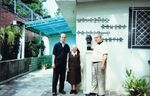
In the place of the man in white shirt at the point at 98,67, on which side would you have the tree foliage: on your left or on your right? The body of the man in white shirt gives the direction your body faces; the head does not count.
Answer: on your right

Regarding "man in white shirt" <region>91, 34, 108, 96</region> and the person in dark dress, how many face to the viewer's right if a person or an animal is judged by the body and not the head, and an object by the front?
0

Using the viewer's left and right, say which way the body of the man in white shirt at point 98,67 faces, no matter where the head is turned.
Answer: facing the viewer and to the left of the viewer

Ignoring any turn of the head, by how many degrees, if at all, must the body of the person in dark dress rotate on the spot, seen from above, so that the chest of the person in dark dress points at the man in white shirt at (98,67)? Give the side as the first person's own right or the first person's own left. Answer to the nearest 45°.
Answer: approximately 45° to the first person's own left

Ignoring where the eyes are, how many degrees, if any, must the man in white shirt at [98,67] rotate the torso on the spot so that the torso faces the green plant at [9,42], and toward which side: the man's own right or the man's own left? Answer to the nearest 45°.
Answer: approximately 90° to the man's own right

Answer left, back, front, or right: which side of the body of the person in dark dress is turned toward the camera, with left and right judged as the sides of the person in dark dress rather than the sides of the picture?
front
